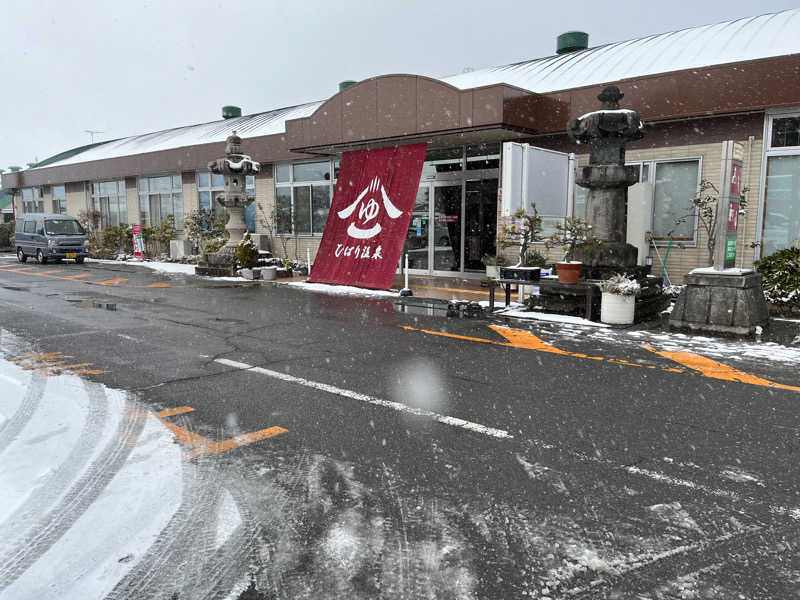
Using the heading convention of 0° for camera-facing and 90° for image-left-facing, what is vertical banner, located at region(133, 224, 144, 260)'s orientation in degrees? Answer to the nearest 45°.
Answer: approximately 0°

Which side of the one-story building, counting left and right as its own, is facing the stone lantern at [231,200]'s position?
right

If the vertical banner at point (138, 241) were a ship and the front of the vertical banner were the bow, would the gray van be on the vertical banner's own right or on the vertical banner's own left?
on the vertical banner's own right

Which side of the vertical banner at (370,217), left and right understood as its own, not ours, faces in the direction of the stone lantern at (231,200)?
right

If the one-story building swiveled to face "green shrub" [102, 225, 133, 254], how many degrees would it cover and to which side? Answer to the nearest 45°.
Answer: approximately 90° to its right

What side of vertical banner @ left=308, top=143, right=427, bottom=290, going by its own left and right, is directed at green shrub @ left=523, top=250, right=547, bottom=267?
left
